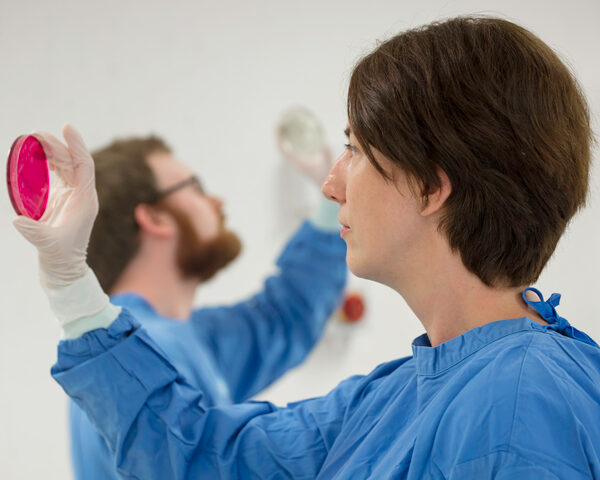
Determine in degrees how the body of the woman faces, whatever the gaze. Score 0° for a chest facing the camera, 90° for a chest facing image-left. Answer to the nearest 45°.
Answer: approximately 90°

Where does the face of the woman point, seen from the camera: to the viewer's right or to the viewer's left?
to the viewer's left

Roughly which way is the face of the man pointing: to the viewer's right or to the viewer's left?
to the viewer's right

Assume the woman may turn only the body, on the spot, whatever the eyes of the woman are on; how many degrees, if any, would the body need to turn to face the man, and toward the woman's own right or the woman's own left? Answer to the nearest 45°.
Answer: approximately 45° to the woman's own right

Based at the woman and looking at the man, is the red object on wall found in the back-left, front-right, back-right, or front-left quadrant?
front-right

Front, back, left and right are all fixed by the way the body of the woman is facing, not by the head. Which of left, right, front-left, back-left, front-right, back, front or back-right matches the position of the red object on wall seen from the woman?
right
